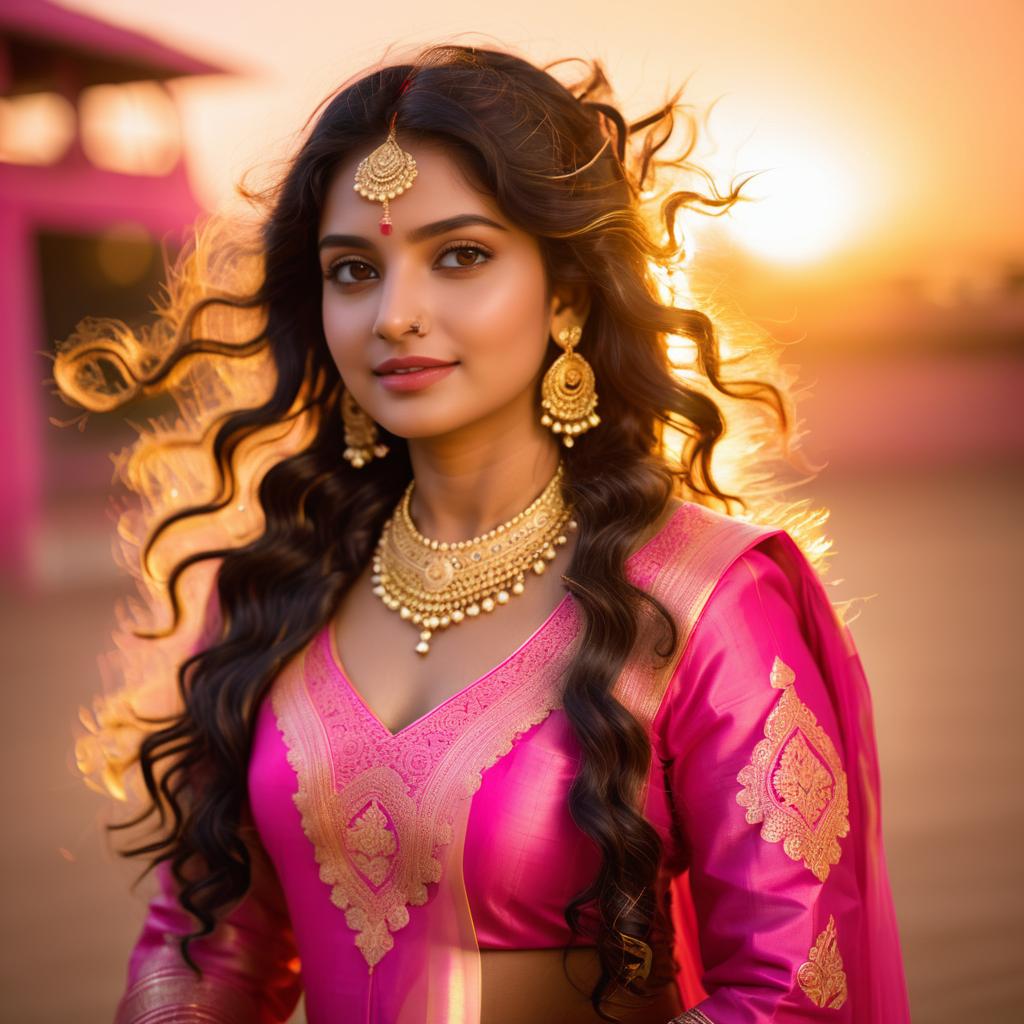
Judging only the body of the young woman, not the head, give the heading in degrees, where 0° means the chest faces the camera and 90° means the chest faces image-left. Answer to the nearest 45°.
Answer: approximately 45°

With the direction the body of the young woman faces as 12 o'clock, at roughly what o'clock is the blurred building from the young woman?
The blurred building is roughly at 4 o'clock from the young woman.
